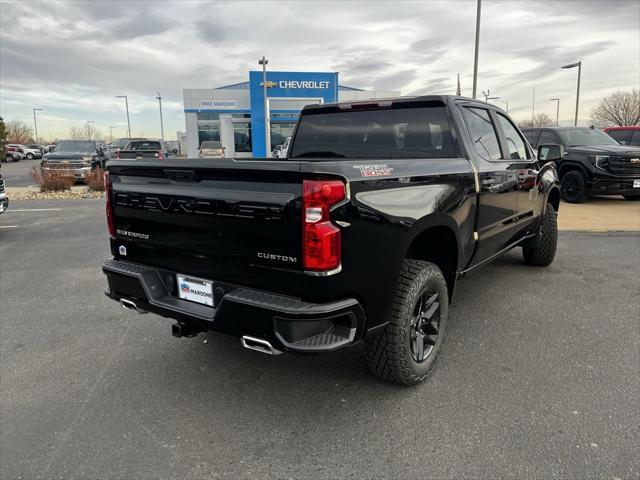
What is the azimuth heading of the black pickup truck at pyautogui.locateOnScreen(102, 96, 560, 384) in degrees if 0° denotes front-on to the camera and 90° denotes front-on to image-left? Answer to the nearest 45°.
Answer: approximately 225°

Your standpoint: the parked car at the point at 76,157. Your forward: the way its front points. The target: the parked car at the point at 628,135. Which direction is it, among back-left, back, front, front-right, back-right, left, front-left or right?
left

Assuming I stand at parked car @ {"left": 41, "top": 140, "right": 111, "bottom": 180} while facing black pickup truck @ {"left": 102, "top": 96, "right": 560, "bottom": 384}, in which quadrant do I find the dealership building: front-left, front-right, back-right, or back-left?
back-left

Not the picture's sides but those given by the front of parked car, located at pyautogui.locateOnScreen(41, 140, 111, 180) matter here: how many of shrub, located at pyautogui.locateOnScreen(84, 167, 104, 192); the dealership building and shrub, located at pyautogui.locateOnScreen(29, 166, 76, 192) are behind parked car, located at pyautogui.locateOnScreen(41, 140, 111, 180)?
1

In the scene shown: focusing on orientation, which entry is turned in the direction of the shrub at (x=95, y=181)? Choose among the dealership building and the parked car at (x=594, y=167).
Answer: the dealership building

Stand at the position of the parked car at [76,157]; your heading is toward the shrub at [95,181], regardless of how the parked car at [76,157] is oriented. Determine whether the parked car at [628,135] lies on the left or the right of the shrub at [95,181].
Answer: left

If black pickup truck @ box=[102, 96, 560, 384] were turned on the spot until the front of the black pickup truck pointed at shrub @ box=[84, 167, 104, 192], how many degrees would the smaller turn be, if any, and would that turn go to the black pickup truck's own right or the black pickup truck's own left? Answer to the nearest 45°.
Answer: approximately 90° to the black pickup truck's own left

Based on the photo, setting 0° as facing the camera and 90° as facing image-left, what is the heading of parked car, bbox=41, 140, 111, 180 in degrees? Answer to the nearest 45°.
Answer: approximately 45°

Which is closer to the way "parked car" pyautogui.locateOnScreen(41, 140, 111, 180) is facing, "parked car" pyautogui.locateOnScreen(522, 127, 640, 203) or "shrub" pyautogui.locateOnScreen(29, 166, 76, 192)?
the shrub

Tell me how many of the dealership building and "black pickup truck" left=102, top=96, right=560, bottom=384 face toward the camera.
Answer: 1

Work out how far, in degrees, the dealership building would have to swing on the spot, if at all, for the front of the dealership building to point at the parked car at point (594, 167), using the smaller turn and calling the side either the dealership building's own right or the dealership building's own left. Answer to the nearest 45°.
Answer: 0° — it already faces it

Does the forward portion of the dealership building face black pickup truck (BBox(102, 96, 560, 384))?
yes

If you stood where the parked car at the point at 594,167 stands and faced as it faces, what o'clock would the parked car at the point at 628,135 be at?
the parked car at the point at 628,135 is roughly at 8 o'clock from the parked car at the point at 594,167.

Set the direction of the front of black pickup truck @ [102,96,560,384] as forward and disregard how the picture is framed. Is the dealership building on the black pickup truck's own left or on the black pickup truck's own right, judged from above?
on the black pickup truck's own left

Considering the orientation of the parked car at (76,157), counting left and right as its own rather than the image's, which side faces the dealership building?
back
